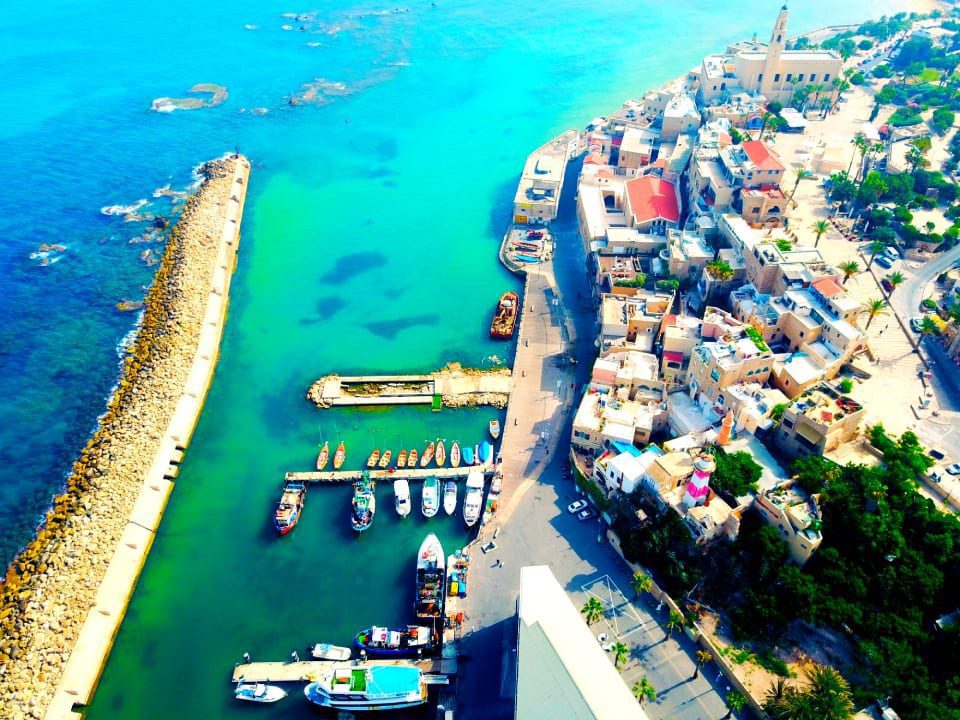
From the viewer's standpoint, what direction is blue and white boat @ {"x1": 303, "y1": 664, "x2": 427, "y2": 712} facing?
to the viewer's left

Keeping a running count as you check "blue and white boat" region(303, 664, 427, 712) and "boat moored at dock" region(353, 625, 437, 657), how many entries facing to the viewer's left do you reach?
2

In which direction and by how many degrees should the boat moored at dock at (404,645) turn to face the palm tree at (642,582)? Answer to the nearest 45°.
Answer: approximately 180°

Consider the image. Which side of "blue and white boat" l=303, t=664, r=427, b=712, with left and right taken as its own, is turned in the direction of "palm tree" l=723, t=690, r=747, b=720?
back

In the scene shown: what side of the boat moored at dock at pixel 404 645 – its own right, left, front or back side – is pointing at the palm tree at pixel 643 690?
back

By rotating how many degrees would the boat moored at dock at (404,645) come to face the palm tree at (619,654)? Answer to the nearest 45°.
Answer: approximately 180°

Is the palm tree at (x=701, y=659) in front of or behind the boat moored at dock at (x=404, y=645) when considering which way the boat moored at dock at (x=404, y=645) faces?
behind

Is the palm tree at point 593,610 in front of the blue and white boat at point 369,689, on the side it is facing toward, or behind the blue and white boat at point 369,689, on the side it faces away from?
behind

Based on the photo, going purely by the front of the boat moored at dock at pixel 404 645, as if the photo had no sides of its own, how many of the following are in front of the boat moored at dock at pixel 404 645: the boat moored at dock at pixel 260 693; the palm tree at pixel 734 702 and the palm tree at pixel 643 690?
1

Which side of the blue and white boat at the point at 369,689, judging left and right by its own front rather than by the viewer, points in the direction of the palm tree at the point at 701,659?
back

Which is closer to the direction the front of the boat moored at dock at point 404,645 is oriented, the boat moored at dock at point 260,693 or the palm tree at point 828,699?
the boat moored at dock

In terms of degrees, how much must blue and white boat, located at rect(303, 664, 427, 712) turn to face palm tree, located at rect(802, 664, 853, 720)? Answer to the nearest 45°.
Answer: approximately 180°

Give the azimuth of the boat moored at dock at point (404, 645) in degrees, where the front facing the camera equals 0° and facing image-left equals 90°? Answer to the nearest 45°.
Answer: approximately 90°
